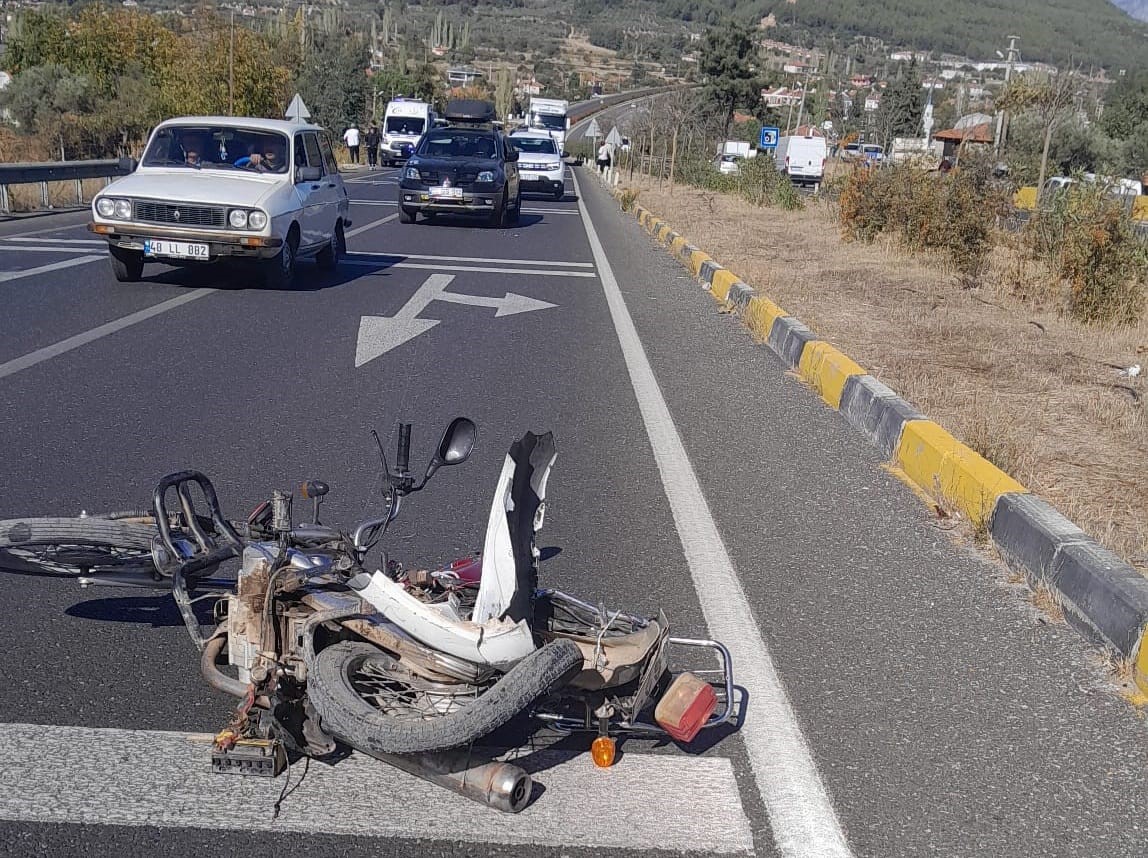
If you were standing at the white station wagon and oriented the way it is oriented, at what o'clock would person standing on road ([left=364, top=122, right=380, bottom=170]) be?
The person standing on road is roughly at 5 o'clock from the white station wagon.

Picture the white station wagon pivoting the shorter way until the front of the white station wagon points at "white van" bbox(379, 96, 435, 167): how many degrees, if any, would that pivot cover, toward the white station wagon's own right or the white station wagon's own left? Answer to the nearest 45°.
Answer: approximately 135° to the white station wagon's own right

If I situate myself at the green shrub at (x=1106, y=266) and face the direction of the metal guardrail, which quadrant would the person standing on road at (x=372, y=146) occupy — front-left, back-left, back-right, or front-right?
front-right

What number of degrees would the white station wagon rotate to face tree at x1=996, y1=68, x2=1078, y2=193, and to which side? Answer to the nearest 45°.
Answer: approximately 180°

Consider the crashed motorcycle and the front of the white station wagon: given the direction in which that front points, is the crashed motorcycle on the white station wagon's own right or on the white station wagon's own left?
on the white station wagon's own left

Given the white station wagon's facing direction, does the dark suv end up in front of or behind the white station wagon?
behind

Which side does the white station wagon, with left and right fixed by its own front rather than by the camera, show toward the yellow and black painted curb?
left

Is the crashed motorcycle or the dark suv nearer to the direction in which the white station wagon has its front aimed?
the crashed motorcycle

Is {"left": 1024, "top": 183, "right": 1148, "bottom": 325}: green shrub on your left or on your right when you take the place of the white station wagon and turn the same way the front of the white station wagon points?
on your left
